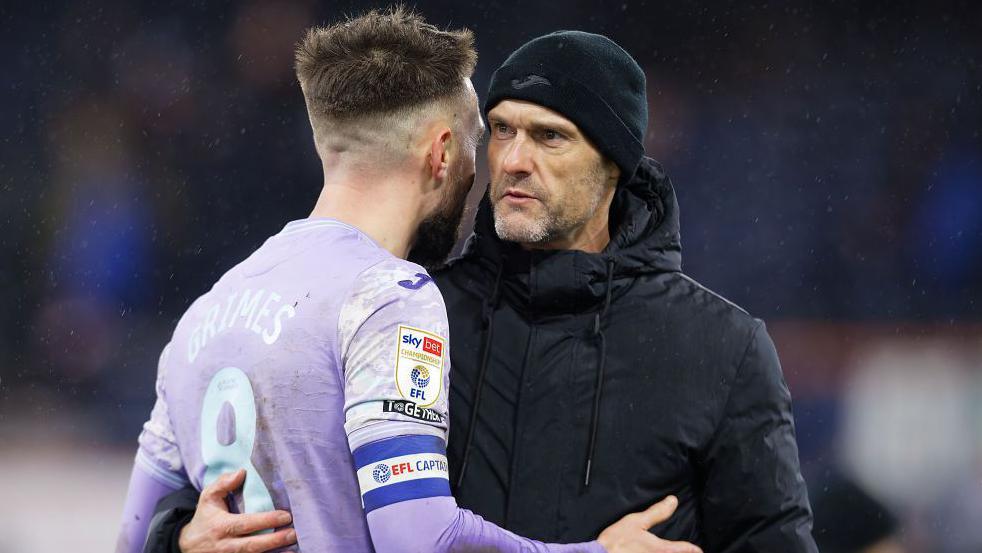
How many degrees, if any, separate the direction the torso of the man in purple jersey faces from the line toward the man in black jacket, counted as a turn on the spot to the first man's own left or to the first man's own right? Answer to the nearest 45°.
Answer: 0° — they already face them

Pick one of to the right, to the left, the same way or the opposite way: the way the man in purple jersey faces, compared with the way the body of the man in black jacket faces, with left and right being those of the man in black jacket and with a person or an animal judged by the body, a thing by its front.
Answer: the opposite way

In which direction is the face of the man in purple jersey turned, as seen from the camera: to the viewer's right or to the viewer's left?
to the viewer's right

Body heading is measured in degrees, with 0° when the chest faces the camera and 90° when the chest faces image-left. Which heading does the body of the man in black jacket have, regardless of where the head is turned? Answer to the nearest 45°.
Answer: approximately 45°

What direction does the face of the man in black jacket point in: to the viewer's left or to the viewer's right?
to the viewer's left

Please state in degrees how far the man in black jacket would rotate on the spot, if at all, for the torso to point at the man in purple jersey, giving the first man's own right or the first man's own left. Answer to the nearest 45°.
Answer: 0° — they already face them

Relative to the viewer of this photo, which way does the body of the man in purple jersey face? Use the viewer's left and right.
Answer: facing away from the viewer and to the right of the viewer
